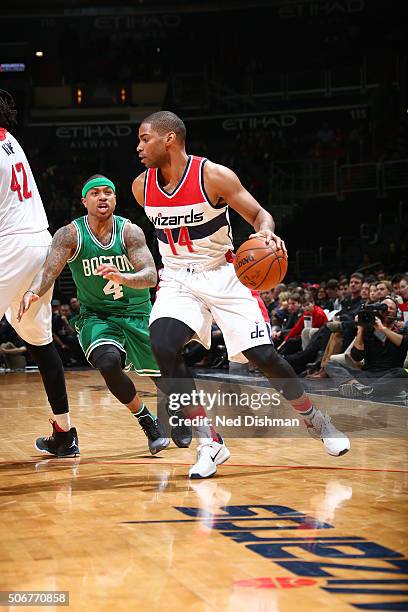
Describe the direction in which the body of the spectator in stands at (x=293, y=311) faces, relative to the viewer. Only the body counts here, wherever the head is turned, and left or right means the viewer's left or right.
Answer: facing the viewer and to the left of the viewer

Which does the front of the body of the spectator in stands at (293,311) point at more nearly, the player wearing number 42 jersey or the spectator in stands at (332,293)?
the player wearing number 42 jersey

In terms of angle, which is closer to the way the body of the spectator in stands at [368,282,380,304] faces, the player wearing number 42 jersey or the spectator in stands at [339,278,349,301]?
the player wearing number 42 jersey

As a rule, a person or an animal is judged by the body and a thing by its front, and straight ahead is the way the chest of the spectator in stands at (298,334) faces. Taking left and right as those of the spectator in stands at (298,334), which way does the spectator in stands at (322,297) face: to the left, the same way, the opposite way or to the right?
the same way

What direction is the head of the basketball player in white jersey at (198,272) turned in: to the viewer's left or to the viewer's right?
to the viewer's left

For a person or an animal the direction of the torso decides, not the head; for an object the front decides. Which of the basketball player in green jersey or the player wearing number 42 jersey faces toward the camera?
the basketball player in green jersey

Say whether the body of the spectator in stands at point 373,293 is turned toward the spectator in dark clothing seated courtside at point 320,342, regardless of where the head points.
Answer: no

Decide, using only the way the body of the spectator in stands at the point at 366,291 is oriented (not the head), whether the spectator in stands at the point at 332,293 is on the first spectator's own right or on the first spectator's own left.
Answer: on the first spectator's own right

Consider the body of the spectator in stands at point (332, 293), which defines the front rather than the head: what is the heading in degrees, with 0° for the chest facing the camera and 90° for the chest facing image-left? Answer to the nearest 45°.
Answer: approximately 45°

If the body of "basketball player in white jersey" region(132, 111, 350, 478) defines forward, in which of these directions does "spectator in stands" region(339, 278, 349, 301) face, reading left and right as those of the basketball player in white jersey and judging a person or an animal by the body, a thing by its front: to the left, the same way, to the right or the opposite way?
the same way

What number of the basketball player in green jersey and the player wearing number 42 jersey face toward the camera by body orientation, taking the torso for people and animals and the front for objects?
1

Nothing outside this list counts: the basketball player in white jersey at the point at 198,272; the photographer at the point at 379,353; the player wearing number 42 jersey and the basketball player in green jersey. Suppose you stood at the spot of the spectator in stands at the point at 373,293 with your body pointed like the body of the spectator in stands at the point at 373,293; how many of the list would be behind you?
0

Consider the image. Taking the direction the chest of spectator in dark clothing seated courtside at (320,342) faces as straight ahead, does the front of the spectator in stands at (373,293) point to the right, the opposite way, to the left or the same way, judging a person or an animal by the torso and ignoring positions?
the same way

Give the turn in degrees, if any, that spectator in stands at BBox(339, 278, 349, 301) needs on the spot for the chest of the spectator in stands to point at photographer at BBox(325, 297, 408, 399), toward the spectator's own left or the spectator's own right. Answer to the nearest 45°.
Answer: approximately 45° to the spectator's own left
